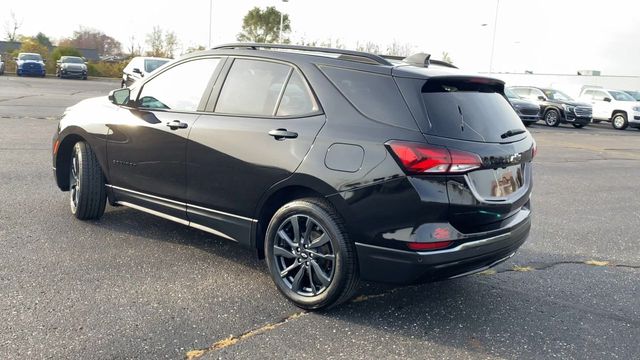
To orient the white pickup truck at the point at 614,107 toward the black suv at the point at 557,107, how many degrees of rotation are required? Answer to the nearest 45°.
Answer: approximately 90° to its right

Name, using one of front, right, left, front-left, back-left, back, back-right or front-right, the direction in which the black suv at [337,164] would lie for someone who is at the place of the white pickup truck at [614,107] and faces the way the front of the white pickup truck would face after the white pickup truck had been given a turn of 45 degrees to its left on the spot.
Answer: right

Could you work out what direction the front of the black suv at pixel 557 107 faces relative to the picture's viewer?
facing the viewer and to the right of the viewer

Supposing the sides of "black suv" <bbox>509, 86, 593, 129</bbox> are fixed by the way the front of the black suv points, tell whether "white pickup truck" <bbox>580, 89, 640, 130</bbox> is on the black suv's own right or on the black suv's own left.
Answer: on the black suv's own left

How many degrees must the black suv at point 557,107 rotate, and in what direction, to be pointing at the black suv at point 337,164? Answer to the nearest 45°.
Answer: approximately 45° to its right

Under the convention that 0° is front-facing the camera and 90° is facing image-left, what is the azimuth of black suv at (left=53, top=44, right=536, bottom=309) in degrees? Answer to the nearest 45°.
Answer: approximately 135°

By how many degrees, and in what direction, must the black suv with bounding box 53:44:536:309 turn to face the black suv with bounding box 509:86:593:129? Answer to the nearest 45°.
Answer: approximately 90° to its right

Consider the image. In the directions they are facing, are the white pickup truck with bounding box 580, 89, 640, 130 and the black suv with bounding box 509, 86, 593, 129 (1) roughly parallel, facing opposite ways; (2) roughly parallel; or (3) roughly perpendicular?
roughly parallel
